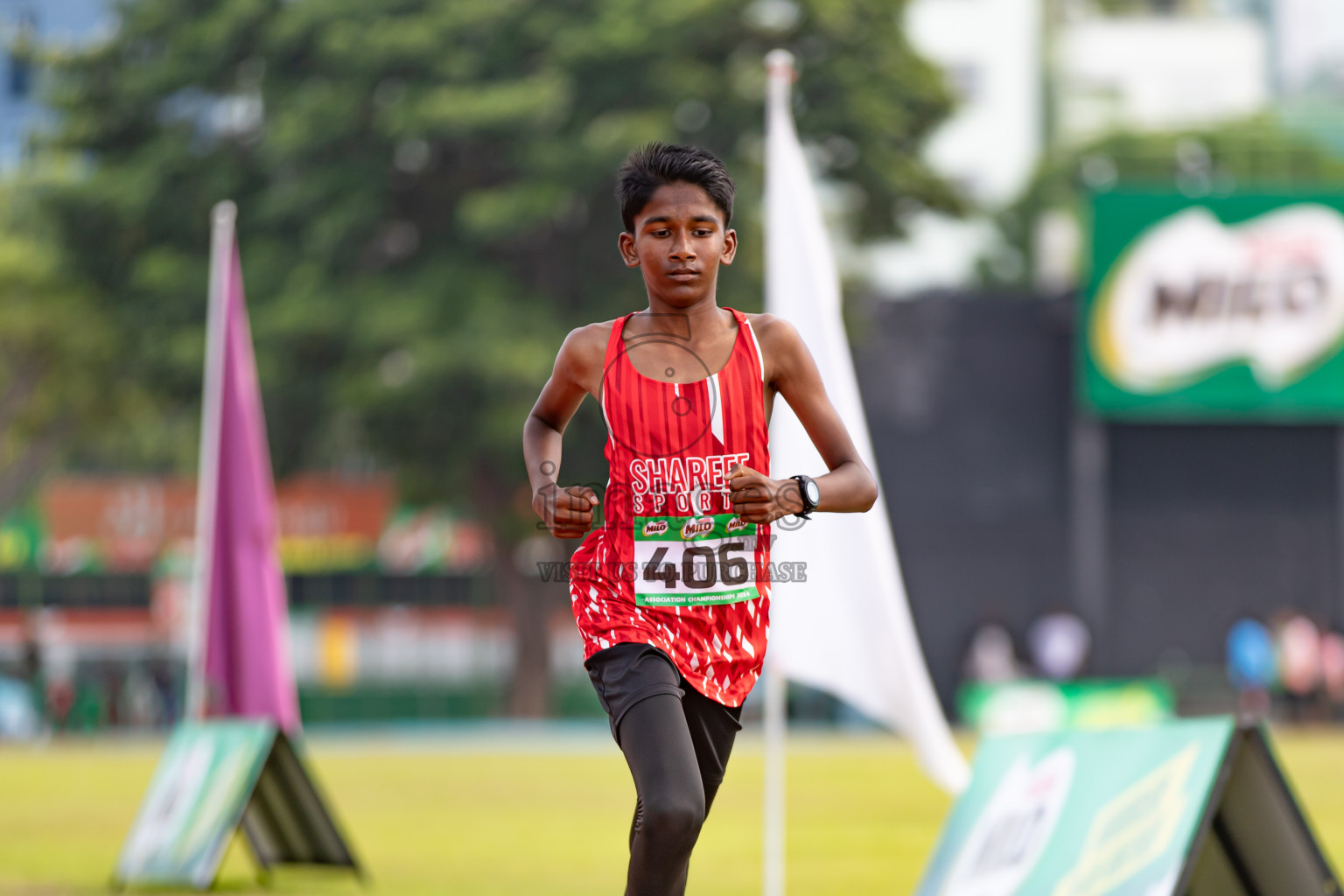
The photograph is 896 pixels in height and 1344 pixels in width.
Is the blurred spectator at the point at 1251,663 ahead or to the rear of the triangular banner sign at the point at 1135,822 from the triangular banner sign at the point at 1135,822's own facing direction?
to the rear

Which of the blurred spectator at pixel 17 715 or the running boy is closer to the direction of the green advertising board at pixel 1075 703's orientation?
the running boy

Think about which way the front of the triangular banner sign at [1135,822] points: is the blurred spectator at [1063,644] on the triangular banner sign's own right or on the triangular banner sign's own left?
on the triangular banner sign's own right

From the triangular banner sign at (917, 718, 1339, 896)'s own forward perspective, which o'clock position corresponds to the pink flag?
The pink flag is roughly at 3 o'clock from the triangular banner sign.

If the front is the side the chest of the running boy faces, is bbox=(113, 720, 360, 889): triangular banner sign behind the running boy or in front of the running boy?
behind

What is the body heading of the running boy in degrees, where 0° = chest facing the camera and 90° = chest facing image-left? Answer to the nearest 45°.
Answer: approximately 0°

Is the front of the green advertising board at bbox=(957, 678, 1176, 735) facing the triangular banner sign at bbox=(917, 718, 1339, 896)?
yes

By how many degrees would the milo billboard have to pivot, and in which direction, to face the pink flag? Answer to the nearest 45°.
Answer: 0° — it already faces it
